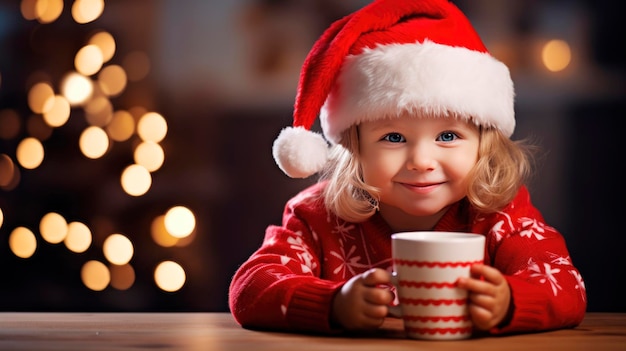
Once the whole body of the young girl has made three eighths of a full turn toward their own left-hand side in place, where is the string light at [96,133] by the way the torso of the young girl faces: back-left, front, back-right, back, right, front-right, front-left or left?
left

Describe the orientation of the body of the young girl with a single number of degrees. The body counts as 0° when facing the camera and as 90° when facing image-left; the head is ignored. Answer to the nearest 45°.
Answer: approximately 0°
